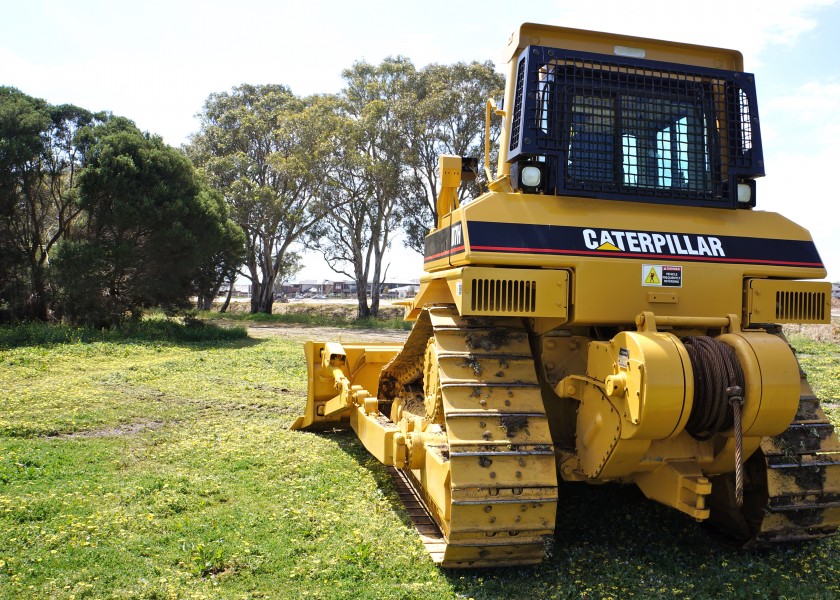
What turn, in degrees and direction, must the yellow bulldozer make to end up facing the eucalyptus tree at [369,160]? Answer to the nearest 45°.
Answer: approximately 45° to its right

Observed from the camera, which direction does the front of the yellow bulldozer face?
facing away from the viewer and to the left of the viewer

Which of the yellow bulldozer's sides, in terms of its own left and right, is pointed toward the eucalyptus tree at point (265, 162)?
front

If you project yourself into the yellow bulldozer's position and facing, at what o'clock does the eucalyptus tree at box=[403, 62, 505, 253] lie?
The eucalyptus tree is roughly at 1 o'clock from the yellow bulldozer.

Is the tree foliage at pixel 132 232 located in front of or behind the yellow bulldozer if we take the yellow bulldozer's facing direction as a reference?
in front

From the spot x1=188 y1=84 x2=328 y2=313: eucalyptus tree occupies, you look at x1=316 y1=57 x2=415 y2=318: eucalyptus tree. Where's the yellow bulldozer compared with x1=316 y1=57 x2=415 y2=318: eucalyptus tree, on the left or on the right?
right

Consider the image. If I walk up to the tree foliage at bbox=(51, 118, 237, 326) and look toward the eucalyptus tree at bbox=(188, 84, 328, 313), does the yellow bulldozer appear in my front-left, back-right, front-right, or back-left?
back-right
